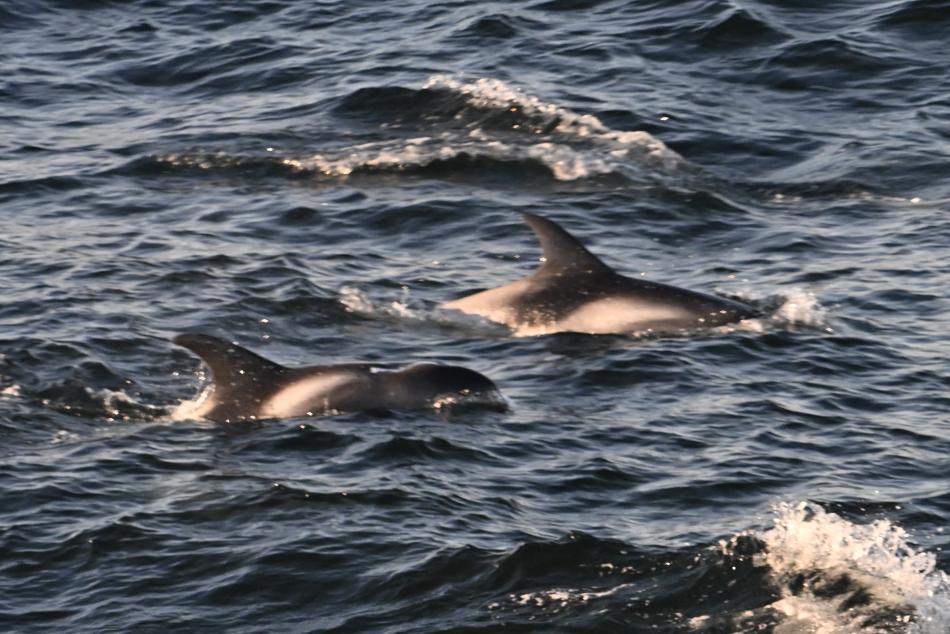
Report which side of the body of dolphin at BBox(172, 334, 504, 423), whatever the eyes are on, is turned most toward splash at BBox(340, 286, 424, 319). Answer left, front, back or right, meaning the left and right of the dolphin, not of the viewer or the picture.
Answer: left

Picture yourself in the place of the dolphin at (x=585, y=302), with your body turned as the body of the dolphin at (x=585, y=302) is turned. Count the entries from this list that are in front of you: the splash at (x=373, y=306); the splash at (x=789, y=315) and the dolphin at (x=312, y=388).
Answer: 1

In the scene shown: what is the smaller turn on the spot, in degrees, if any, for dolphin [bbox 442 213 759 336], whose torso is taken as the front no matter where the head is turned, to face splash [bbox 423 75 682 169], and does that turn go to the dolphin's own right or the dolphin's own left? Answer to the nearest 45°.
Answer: approximately 90° to the dolphin's own left

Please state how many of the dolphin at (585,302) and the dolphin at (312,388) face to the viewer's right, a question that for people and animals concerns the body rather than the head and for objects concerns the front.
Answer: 2

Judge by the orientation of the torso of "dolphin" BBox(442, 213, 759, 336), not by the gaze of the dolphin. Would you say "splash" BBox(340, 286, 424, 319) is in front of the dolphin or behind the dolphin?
behind

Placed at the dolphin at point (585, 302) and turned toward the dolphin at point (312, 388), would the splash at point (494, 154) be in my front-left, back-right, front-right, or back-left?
back-right

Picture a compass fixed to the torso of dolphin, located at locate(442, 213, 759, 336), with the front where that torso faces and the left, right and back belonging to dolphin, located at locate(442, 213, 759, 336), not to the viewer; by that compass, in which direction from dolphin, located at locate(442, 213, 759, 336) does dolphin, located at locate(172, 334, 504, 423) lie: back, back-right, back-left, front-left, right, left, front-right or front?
back-right

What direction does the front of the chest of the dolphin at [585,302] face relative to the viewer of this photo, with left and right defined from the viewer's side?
facing to the right of the viewer

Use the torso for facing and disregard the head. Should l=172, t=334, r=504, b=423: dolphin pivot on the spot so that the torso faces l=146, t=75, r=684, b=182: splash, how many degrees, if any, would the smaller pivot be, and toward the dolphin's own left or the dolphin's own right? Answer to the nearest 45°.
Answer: approximately 90° to the dolphin's own left

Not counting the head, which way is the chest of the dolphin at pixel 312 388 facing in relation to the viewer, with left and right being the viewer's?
facing to the right of the viewer

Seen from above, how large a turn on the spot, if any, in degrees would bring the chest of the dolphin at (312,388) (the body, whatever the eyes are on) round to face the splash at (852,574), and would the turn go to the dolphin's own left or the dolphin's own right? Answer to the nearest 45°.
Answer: approximately 45° to the dolphin's own right
